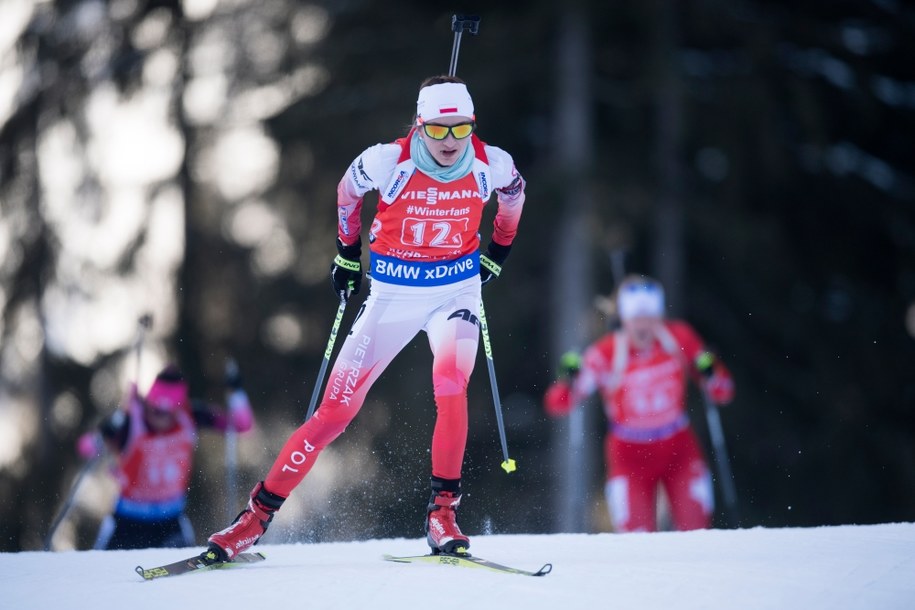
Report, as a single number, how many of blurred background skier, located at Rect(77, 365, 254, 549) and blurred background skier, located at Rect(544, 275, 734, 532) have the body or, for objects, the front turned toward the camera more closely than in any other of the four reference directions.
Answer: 2

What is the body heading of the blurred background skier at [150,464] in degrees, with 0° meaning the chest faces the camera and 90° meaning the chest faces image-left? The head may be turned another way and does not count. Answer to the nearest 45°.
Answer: approximately 0°

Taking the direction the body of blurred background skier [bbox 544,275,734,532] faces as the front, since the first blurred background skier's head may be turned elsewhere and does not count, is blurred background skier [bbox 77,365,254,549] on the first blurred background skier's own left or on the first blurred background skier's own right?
on the first blurred background skier's own right

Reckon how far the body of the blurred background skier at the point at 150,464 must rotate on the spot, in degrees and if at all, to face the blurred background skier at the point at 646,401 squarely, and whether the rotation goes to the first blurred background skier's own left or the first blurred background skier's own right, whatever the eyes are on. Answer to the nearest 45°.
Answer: approximately 45° to the first blurred background skier's own left
